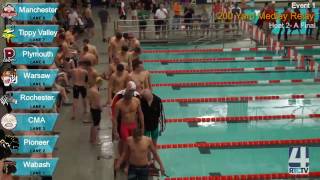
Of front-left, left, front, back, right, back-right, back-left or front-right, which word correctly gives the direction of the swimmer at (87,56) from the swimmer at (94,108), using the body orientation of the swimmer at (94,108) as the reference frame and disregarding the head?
left

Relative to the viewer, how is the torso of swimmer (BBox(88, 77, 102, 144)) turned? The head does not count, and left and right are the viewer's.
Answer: facing to the right of the viewer

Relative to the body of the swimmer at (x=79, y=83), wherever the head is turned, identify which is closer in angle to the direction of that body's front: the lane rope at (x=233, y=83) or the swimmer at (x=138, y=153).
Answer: the lane rope

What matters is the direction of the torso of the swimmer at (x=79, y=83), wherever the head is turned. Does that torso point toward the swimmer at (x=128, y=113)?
no

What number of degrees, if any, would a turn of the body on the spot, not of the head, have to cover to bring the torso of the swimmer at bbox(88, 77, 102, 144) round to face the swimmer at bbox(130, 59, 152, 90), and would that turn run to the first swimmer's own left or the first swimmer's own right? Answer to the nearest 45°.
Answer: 0° — they already face them

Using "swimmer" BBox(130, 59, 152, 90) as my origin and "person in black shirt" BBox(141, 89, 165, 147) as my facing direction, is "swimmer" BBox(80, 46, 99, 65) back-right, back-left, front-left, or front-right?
back-right

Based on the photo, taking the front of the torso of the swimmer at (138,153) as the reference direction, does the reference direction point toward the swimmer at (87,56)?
no
